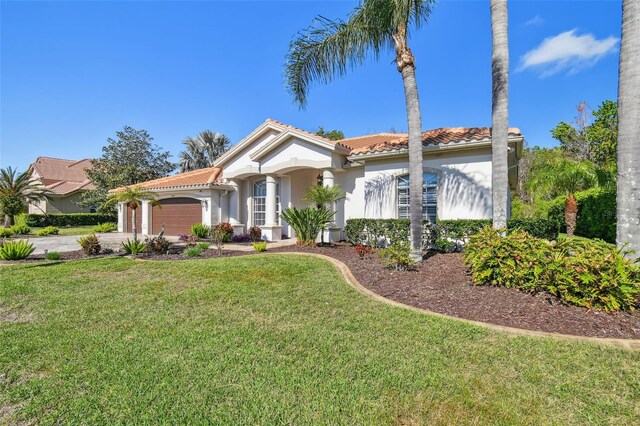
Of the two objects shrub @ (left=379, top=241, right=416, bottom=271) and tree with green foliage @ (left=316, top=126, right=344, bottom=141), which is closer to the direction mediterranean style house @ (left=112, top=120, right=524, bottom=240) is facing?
the shrub

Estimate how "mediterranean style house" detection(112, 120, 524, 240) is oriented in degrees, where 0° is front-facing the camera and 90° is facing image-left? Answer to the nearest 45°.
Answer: approximately 45°

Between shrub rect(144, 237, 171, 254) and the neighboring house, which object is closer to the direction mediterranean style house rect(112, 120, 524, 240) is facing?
the shrub

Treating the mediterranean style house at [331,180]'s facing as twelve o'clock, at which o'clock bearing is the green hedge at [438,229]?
The green hedge is roughly at 9 o'clock from the mediterranean style house.

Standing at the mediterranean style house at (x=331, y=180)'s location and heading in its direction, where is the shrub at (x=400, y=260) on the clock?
The shrub is roughly at 10 o'clock from the mediterranean style house.

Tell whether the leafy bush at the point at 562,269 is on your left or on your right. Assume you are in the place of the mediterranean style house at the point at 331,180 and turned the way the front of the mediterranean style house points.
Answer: on your left

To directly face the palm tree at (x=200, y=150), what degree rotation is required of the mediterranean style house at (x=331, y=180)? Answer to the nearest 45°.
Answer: approximately 90° to its right

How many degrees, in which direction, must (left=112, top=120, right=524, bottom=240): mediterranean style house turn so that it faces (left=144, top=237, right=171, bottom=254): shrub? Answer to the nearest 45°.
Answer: approximately 45° to its right

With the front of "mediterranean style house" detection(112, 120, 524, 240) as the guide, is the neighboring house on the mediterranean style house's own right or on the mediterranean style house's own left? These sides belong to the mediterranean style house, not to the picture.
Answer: on the mediterranean style house's own right

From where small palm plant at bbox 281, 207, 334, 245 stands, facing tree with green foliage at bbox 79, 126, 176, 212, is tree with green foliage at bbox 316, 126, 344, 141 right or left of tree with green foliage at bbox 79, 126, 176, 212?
right

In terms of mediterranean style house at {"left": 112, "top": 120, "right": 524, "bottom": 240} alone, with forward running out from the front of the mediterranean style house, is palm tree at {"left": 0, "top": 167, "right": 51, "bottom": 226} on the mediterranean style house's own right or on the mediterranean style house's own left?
on the mediterranean style house's own right
